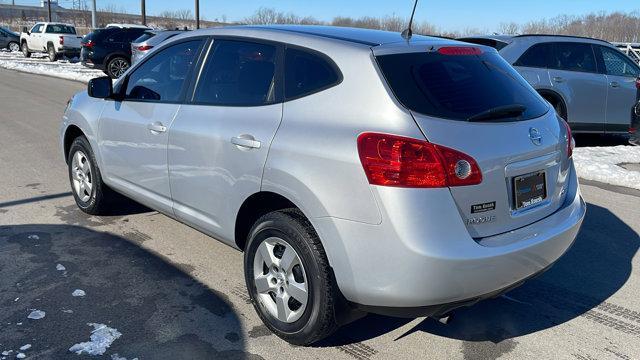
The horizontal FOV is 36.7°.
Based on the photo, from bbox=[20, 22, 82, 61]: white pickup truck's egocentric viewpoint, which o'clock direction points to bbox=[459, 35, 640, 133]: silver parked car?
The silver parked car is roughly at 7 o'clock from the white pickup truck.

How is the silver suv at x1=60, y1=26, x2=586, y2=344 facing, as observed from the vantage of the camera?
facing away from the viewer and to the left of the viewer

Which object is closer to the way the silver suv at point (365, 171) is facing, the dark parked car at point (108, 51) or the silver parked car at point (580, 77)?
the dark parked car

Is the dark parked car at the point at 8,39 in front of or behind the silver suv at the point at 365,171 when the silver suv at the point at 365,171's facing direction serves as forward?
in front

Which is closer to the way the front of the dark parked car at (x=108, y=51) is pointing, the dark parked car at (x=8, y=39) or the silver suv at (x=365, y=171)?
the dark parked car

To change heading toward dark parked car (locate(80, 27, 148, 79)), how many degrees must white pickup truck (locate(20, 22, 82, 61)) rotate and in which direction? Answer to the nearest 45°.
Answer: approximately 135° to its left

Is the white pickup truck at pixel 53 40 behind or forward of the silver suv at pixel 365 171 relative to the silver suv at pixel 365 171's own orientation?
forward

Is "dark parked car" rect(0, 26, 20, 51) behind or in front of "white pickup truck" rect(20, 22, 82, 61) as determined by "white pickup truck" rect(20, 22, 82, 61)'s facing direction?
in front

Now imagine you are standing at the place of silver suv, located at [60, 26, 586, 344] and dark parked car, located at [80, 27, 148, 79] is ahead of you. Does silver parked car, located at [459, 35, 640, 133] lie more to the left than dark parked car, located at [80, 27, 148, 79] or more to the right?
right
